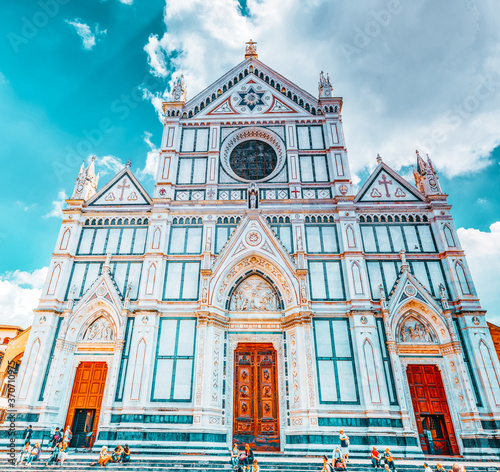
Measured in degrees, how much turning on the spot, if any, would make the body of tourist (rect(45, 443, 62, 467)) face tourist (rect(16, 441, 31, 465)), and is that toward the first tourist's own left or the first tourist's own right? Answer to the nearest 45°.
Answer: approximately 90° to the first tourist's own right

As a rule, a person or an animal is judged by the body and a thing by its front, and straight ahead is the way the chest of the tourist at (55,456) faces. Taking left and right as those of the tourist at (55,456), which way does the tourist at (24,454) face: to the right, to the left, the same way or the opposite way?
the same way

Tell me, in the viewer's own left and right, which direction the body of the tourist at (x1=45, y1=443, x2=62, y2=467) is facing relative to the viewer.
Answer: facing the viewer and to the left of the viewer

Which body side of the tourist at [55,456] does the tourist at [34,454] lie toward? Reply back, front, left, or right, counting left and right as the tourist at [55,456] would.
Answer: right

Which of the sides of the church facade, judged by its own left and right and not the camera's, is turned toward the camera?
front

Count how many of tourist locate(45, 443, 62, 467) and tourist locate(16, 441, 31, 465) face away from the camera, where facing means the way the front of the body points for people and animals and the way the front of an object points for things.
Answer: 0

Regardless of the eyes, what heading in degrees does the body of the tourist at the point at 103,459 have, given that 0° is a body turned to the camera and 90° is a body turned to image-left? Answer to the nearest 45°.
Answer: approximately 45°

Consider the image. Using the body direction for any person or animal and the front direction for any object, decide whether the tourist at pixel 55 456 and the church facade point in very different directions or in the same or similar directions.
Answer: same or similar directions

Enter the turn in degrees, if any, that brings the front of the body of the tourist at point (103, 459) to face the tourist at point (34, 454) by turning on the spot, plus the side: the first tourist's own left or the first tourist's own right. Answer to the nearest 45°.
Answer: approximately 90° to the first tourist's own right

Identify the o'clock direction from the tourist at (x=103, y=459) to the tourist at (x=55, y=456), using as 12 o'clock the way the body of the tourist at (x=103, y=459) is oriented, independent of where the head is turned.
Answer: the tourist at (x=55, y=456) is roughly at 3 o'clock from the tourist at (x=103, y=459).

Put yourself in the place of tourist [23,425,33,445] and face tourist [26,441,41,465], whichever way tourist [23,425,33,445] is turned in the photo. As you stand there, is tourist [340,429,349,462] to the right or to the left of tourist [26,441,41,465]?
left

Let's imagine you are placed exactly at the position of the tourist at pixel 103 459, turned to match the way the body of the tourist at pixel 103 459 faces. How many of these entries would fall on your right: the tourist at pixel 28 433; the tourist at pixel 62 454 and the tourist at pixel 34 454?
3

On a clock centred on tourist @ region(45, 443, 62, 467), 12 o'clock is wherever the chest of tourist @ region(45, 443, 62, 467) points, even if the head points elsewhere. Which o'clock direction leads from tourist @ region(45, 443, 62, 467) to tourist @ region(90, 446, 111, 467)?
tourist @ region(90, 446, 111, 467) is roughly at 9 o'clock from tourist @ region(45, 443, 62, 467).

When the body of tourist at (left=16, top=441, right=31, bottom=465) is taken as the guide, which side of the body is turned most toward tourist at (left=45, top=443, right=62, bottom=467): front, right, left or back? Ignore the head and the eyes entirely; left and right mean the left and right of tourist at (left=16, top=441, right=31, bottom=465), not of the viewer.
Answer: left

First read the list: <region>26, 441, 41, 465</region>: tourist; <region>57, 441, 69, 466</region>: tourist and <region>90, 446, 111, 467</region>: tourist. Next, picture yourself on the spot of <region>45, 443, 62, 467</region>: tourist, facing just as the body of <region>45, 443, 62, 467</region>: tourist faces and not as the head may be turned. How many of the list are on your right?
1

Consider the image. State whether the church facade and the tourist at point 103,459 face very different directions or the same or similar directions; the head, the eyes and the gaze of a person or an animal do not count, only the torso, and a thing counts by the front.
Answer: same or similar directions

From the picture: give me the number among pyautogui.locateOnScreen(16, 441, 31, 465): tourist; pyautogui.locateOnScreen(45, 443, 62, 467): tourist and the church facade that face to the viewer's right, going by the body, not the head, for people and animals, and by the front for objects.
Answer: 0

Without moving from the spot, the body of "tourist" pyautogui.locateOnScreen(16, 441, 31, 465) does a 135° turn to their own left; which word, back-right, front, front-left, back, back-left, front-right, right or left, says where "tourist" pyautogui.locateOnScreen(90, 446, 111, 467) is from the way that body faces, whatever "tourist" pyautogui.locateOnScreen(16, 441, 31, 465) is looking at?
front-right
